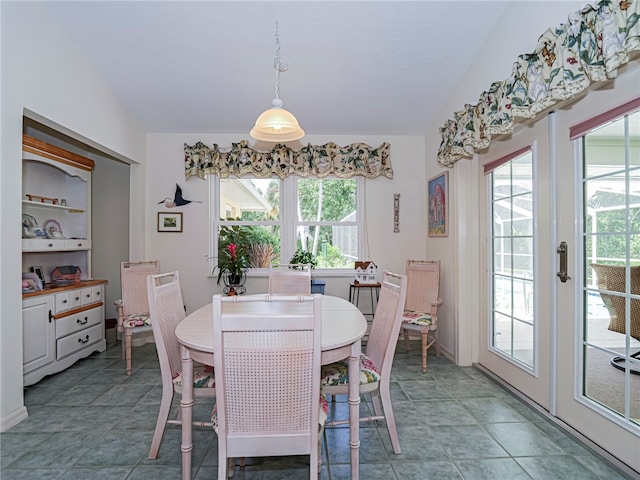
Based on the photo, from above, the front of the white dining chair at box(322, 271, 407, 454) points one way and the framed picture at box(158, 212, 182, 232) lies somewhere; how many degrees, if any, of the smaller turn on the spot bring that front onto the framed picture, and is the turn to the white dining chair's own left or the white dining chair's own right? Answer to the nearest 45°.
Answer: approximately 45° to the white dining chair's own right

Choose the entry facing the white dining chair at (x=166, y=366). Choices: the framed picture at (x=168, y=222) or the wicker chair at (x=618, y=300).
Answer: the framed picture

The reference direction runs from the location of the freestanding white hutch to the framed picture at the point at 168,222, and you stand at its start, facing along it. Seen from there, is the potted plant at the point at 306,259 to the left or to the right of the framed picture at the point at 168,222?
right

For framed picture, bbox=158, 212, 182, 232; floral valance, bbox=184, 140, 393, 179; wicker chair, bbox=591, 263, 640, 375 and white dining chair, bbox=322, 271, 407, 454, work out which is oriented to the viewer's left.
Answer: the white dining chair

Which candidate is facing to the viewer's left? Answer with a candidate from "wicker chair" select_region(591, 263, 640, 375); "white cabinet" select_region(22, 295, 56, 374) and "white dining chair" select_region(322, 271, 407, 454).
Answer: the white dining chair

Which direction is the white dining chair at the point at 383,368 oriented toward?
to the viewer's left

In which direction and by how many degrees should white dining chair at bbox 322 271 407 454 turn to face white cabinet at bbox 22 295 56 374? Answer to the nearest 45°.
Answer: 0° — it already faces it

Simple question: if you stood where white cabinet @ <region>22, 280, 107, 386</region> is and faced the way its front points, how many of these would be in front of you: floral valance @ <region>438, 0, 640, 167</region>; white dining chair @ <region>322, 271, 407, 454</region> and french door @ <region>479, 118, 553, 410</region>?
3

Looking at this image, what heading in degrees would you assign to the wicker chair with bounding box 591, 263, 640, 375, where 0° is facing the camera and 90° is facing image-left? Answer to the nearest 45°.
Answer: approximately 225°
